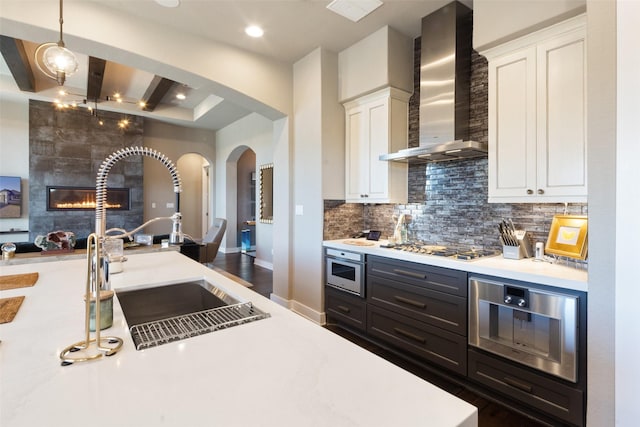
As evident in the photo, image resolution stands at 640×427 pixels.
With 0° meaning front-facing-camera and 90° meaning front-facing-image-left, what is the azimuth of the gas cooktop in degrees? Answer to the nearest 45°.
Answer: approximately 45°

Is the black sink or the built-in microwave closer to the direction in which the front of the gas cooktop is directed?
the black sink

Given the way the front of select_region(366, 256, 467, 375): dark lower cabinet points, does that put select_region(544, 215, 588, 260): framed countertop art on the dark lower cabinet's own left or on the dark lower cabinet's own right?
on the dark lower cabinet's own left

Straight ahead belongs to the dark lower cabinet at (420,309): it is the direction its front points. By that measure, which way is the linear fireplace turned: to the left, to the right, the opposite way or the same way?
to the left

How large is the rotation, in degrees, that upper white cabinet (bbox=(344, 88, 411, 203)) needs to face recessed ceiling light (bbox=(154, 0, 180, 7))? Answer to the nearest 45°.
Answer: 0° — it already faces it
